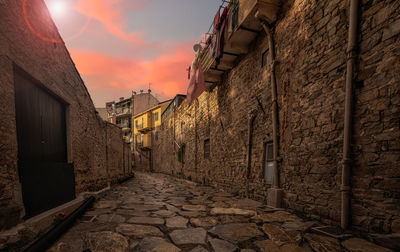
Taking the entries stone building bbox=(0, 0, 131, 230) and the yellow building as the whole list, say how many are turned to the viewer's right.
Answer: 1

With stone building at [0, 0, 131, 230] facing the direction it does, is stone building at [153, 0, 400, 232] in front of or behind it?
in front

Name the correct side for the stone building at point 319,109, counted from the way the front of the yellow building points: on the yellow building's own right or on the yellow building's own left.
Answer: on the yellow building's own left

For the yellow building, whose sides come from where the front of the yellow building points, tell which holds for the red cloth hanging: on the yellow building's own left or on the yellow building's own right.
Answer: on the yellow building's own left

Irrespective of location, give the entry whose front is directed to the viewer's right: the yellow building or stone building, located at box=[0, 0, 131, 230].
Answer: the stone building

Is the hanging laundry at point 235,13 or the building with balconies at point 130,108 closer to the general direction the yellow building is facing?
the hanging laundry

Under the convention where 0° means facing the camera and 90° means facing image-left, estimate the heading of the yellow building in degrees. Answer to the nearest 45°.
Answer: approximately 45°

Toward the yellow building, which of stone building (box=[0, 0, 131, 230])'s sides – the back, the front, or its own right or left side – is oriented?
left

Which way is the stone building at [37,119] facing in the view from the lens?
facing to the right of the viewer
